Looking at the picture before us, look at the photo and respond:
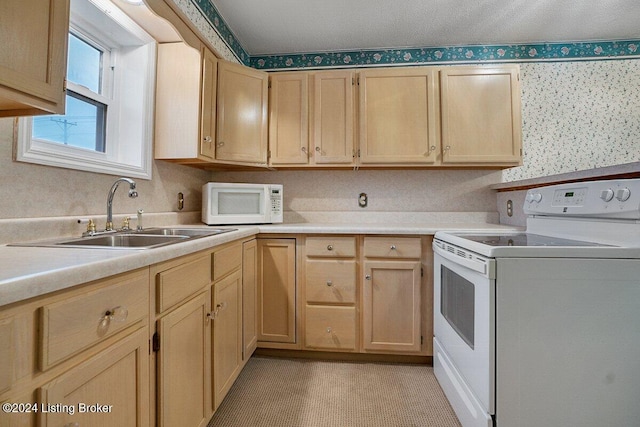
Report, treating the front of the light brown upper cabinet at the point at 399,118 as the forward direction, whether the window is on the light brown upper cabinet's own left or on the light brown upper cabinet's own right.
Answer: on the light brown upper cabinet's own right

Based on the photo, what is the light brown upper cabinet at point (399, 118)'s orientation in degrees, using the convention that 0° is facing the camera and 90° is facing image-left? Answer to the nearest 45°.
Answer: approximately 0°

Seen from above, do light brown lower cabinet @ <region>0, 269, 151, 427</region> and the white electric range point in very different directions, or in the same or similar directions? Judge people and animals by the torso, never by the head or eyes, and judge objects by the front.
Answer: very different directions

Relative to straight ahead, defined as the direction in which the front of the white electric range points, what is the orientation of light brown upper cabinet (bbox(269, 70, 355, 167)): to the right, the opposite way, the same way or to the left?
to the left

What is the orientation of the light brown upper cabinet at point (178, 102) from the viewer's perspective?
to the viewer's right

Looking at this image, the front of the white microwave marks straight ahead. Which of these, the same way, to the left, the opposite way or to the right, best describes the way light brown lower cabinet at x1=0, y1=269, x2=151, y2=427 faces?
to the left
